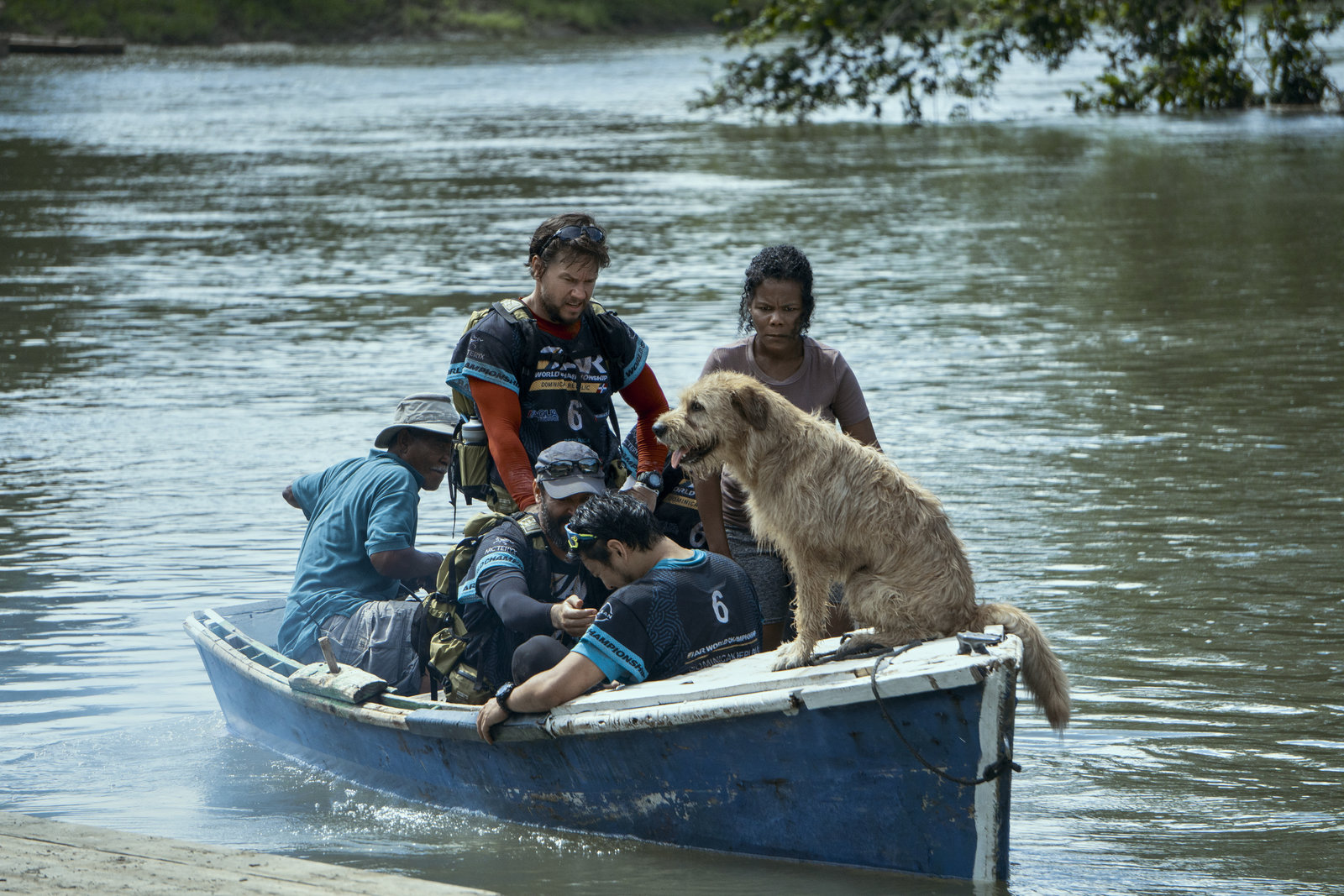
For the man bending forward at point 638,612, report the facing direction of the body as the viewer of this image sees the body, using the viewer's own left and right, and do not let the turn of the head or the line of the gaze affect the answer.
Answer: facing away from the viewer and to the left of the viewer

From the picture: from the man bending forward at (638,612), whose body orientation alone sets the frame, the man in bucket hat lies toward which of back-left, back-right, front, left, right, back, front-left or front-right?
front

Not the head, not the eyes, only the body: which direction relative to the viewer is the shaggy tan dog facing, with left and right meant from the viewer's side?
facing to the left of the viewer

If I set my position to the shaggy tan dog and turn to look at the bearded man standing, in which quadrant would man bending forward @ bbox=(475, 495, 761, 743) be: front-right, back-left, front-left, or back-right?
front-left

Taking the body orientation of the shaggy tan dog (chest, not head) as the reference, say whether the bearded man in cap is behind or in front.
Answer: in front
